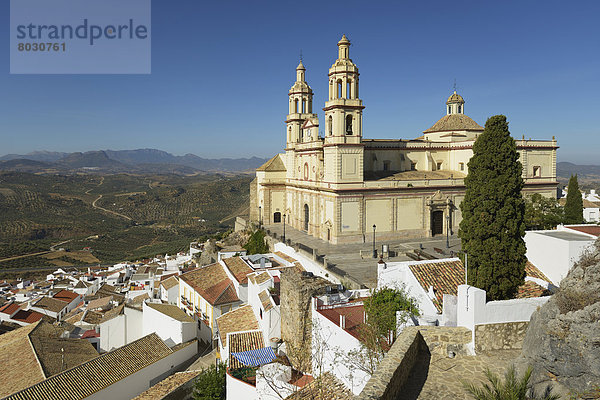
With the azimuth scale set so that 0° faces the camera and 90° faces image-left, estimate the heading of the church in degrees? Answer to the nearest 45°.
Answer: approximately 45°

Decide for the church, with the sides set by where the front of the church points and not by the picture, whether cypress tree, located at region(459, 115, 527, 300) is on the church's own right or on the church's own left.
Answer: on the church's own left
